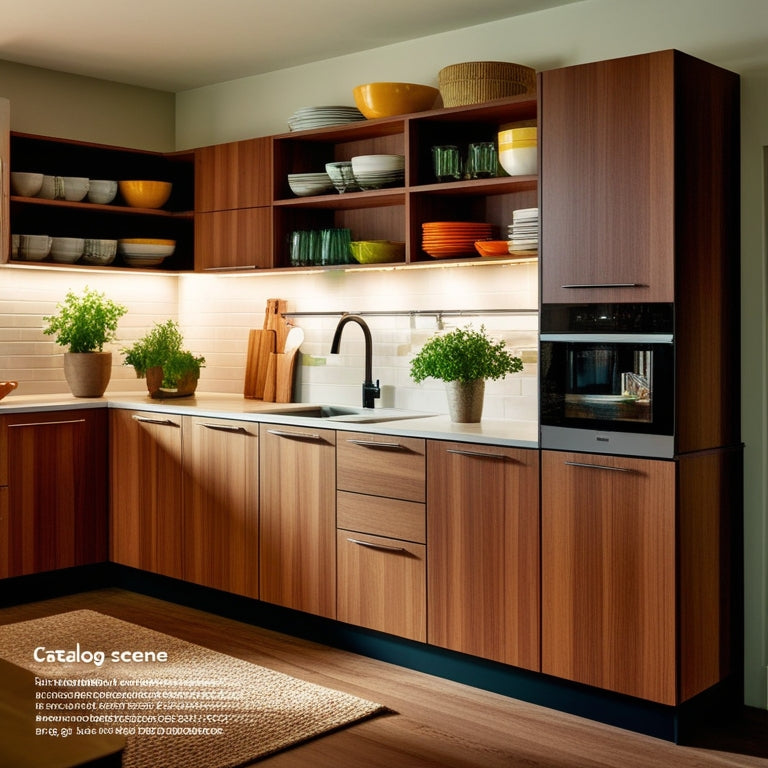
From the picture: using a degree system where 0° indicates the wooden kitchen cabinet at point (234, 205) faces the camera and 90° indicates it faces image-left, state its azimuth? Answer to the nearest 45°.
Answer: approximately 45°

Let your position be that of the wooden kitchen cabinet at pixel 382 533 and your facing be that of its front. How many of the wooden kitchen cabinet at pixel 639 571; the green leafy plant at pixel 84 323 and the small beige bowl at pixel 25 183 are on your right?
2

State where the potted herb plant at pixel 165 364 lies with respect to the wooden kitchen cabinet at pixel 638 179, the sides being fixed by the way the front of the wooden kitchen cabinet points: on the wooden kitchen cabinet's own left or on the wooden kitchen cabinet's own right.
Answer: on the wooden kitchen cabinet's own right

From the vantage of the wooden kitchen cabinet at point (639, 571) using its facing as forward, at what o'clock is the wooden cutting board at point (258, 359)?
The wooden cutting board is roughly at 3 o'clock from the wooden kitchen cabinet.

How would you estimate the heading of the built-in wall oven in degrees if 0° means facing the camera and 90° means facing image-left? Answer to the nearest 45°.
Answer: approximately 45°

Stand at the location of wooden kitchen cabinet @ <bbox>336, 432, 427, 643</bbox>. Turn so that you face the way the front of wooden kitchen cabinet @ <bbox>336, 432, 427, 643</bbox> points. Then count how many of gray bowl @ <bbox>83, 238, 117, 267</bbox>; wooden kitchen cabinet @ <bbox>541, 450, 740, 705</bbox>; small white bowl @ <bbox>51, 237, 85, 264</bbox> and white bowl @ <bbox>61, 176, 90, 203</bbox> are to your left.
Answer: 1

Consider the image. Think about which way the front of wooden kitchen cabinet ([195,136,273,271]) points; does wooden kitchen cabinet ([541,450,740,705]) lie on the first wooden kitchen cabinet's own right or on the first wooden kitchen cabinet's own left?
on the first wooden kitchen cabinet's own left

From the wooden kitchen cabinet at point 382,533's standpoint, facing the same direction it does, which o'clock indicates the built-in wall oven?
The built-in wall oven is roughly at 9 o'clock from the wooden kitchen cabinet.

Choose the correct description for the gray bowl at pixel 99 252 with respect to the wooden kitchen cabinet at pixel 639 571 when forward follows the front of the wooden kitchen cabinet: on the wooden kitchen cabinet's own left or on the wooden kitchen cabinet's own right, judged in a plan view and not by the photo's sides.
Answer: on the wooden kitchen cabinet's own right
